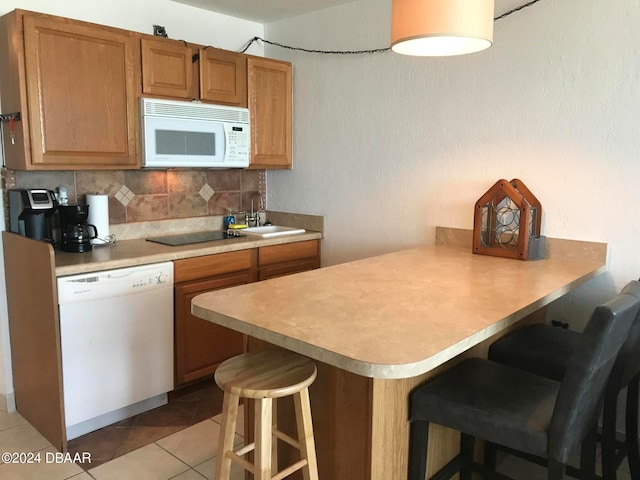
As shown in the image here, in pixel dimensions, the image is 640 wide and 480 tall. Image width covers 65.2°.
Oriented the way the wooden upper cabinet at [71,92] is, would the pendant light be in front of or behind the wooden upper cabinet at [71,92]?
in front

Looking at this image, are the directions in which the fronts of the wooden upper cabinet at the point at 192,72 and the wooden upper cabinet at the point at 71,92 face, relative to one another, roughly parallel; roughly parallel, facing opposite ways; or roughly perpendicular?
roughly parallel

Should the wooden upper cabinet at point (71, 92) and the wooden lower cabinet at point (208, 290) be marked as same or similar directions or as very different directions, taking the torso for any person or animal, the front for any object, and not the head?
same or similar directions

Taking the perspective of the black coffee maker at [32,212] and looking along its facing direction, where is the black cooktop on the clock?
The black cooktop is roughly at 10 o'clock from the black coffee maker.

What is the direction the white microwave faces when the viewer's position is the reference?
facing the viewer and to the right of the viewer

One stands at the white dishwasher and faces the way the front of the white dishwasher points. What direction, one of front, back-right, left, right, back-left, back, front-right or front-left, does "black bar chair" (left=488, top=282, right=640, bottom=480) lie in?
front

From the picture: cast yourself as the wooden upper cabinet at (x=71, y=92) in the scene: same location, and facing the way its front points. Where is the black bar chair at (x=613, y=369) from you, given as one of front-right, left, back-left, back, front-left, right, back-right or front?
front

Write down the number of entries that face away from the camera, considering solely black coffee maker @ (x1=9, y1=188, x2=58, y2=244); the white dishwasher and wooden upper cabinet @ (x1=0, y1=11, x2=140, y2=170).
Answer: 0

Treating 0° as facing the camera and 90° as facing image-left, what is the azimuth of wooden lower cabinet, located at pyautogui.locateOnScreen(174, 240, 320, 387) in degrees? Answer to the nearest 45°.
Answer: approximately 315°

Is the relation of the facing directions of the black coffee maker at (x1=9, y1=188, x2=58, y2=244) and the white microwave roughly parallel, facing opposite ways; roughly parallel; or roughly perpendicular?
roughly parallel

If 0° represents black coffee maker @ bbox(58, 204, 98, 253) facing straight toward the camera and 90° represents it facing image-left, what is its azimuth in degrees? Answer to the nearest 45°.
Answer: approximately 315°

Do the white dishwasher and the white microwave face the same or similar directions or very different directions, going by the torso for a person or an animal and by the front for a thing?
same or similar directions

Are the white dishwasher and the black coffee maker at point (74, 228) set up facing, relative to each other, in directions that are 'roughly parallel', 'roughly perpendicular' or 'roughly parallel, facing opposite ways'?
roughly parallel
